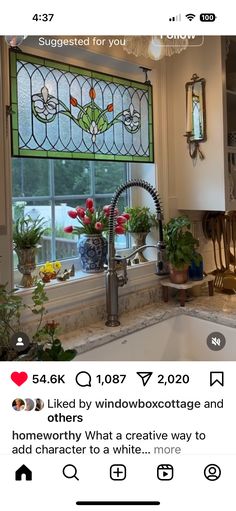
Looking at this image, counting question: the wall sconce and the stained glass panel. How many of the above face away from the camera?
0

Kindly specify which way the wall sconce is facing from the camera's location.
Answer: facing the viewer and to the left of the viewer

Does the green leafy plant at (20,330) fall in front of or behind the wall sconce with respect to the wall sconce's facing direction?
in front
